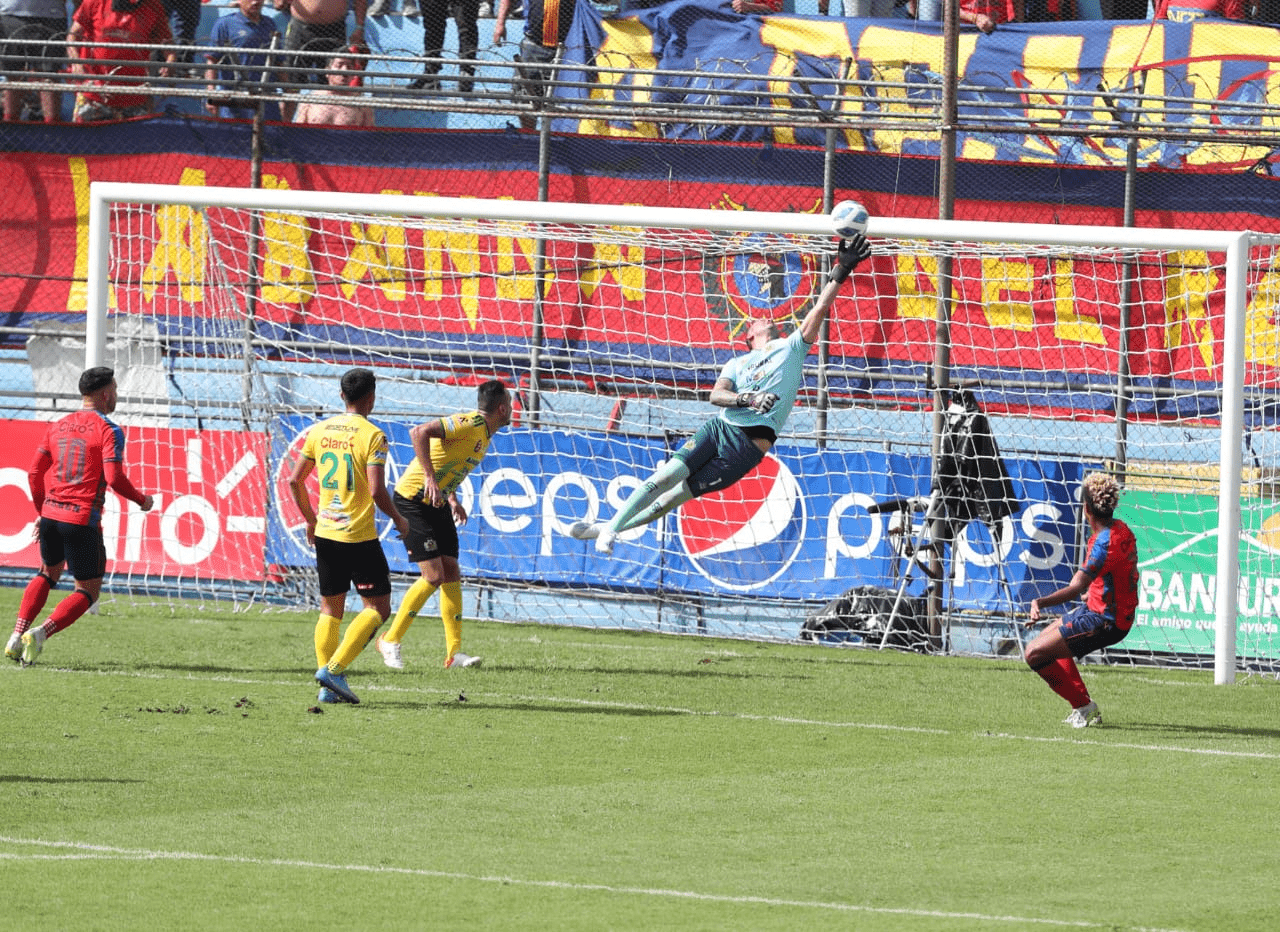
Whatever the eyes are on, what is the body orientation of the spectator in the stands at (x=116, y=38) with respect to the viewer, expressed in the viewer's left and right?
facing the viewer

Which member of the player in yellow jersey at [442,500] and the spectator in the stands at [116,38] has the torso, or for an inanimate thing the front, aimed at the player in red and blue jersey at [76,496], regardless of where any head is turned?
the spectator in the stands

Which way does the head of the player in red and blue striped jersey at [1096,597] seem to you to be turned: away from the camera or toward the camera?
away from the camera

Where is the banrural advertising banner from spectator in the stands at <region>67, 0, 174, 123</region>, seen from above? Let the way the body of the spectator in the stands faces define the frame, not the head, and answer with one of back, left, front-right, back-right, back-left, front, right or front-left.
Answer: front-left

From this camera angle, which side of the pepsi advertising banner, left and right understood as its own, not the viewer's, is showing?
front

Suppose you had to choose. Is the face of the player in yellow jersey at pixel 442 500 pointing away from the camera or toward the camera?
away from the camera

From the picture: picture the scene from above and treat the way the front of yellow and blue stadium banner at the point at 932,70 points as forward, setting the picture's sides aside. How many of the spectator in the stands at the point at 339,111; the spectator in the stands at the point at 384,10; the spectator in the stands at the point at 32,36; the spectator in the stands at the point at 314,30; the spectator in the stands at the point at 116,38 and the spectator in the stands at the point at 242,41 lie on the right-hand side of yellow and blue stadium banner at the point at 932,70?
6

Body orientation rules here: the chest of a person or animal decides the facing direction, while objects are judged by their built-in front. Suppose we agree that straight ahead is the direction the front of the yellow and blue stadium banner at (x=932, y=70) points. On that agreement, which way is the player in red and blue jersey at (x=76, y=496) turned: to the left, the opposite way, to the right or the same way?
the opposite way

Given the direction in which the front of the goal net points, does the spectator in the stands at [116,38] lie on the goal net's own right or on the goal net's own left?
on the goal net's own right

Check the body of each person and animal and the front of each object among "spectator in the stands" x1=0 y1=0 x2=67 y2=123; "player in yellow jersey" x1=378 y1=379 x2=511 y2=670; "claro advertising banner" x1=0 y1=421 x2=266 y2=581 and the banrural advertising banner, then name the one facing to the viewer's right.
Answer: the player in yellow jersey

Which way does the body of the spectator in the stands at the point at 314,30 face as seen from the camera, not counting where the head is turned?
toward the camera

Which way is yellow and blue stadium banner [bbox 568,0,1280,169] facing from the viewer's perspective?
toward the camera
